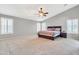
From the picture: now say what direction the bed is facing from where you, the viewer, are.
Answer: facing the viewer and to the left of the viewer

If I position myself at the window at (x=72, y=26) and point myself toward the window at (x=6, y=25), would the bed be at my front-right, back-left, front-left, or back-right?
front-right

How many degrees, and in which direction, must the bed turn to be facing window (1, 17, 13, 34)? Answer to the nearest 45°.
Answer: approximately 45° to its right
